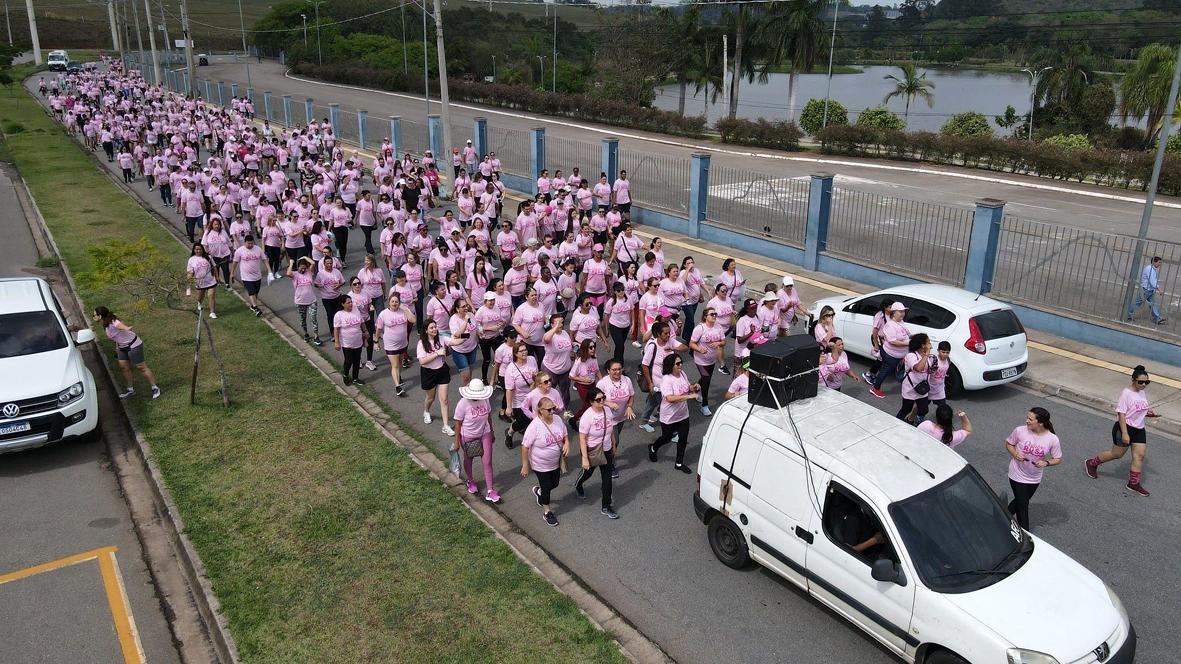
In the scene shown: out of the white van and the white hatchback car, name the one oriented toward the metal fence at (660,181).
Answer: the white hatchback car

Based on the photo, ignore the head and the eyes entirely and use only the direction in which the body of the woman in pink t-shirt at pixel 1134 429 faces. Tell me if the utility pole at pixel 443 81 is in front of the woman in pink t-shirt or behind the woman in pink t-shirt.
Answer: behind

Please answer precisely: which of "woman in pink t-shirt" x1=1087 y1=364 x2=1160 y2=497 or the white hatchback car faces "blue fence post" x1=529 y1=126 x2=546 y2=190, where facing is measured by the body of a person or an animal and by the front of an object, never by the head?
the white hatchback car

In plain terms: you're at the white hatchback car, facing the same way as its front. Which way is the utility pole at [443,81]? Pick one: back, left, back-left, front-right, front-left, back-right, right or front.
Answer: front

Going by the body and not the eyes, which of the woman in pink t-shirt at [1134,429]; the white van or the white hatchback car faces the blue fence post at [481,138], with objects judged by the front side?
the white hatchback car

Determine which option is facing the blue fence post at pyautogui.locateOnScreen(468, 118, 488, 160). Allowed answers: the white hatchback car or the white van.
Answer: the white hatchback car

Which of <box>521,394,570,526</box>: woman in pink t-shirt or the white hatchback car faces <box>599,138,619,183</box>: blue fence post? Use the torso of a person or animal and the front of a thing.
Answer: the white hatchback car

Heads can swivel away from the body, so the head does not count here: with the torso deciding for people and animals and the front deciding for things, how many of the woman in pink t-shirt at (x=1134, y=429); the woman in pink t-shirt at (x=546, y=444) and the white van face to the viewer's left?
0

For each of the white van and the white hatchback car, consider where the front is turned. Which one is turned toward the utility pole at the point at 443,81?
the white hatchback car

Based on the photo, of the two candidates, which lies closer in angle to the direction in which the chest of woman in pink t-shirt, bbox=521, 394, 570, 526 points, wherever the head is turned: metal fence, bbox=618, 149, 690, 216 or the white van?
the white van

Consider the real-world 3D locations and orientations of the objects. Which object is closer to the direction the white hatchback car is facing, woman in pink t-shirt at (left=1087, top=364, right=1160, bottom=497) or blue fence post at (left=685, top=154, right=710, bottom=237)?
the blue fence post

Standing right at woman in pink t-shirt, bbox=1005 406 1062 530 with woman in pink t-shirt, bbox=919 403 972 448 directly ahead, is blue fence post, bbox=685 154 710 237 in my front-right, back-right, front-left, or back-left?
front-right

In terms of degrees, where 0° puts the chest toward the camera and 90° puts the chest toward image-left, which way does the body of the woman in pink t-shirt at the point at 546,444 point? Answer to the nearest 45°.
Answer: approximately 315°

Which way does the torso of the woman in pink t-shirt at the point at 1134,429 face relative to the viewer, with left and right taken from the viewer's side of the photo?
facing the viewer and to the right of the viewer

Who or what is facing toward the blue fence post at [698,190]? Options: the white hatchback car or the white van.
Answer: the white hatchback car

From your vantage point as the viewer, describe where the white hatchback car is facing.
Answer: facing away from the viewer and to the left of the viewer

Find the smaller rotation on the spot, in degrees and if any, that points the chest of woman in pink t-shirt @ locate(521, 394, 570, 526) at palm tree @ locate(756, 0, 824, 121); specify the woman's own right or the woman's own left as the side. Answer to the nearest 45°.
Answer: approximately 135° to the woman's own left
